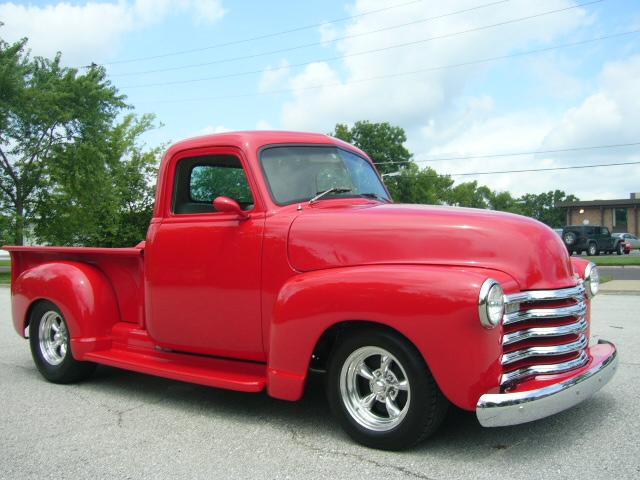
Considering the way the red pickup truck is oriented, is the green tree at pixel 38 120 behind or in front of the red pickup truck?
behind

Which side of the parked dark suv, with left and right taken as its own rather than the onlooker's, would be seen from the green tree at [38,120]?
back

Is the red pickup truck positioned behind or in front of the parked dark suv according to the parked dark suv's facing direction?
behind

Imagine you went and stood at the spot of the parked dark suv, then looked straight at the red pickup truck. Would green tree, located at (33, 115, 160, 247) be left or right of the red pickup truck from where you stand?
right

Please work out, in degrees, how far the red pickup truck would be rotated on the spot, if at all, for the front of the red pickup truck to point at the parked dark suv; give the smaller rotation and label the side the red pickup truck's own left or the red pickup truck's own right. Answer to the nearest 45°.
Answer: approximately 90° to the red pickup truck's own left

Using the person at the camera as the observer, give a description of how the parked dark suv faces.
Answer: facing away from the viewer and to the right of the viewer
